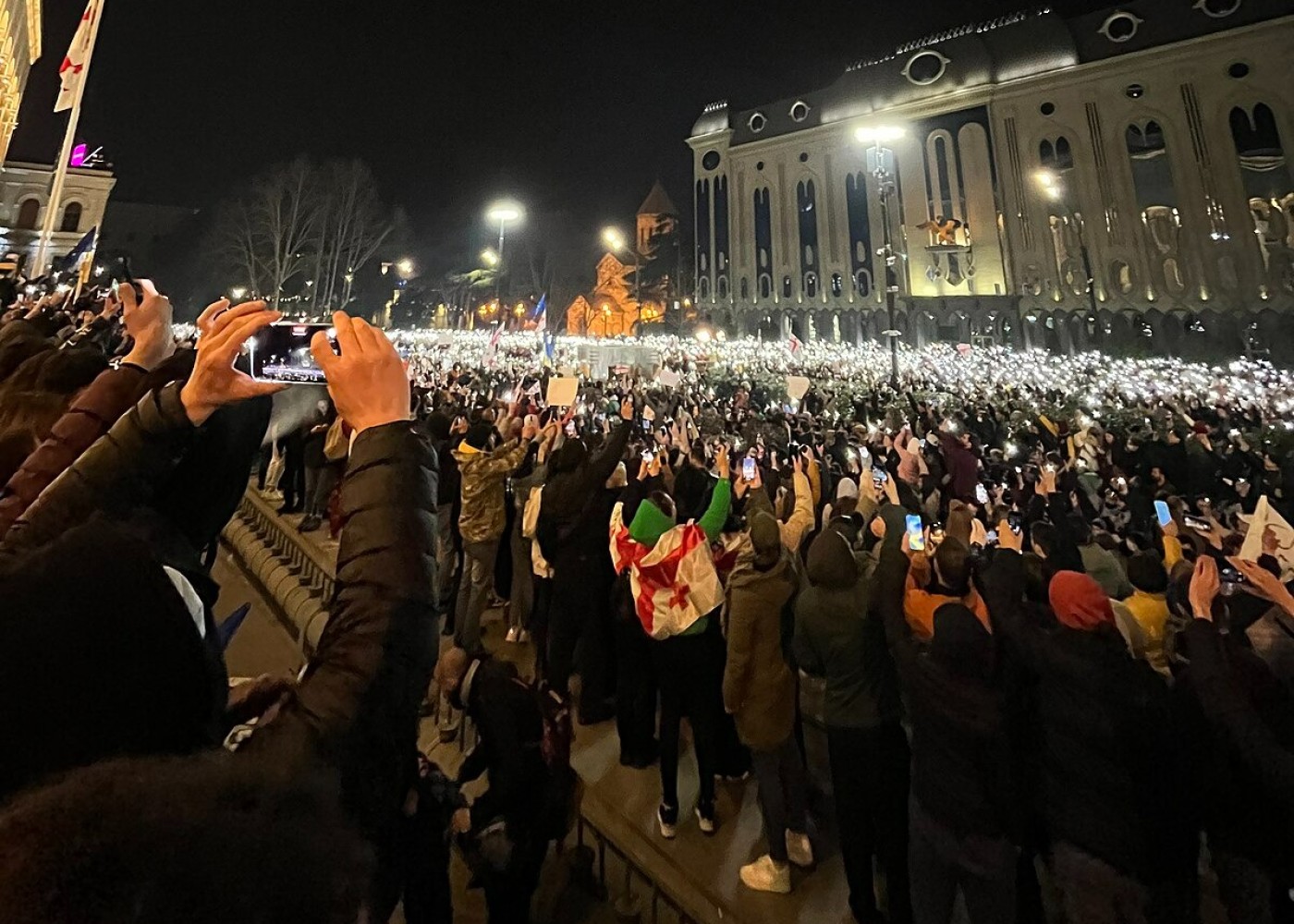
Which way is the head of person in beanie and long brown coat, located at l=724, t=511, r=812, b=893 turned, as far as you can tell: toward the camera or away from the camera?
away from the camera

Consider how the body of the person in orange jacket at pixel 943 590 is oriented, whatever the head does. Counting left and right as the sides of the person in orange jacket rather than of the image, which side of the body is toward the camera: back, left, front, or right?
back

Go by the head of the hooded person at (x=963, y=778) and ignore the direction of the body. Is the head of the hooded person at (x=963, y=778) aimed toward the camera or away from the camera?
away from the camera

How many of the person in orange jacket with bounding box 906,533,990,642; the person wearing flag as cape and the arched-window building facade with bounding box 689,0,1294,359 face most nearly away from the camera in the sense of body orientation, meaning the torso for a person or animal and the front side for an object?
2

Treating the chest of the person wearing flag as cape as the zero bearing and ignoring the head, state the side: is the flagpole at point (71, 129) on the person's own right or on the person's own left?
on the person's own left

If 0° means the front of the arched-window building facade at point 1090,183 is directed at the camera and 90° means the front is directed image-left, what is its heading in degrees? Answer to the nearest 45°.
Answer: approximately 45°

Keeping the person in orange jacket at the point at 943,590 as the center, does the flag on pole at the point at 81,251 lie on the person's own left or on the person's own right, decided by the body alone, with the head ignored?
on the person's own left

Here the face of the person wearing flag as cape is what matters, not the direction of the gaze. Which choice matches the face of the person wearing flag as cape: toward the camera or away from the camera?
away from the camera

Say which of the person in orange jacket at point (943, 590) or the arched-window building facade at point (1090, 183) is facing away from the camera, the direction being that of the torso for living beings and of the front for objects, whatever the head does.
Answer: the person in orange jacket

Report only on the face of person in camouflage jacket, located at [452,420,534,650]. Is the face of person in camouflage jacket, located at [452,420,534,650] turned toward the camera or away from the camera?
away from the camera

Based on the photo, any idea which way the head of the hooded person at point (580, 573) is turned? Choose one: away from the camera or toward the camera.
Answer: away from the camera

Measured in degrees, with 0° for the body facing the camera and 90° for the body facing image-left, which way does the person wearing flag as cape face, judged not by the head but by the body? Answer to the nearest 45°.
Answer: approximately 180°
